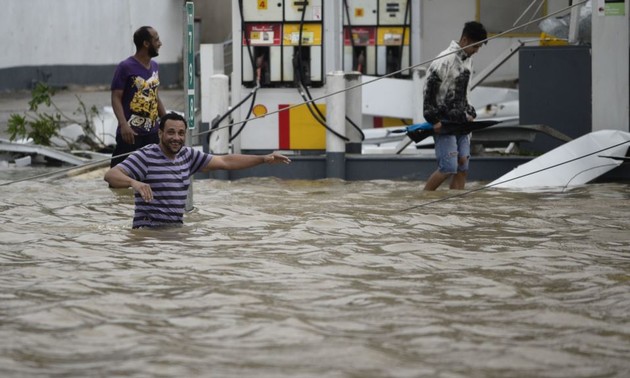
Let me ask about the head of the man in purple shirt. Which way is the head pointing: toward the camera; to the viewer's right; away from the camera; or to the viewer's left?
to the viewer's right

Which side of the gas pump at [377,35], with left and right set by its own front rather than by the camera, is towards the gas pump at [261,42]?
right

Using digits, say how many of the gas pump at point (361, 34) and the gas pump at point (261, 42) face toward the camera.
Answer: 2

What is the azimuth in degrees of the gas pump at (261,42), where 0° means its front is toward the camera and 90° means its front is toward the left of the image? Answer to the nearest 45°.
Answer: approximately 0°

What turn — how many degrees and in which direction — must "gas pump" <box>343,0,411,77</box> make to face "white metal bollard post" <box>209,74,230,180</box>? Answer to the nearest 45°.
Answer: approximately 45° to its right
